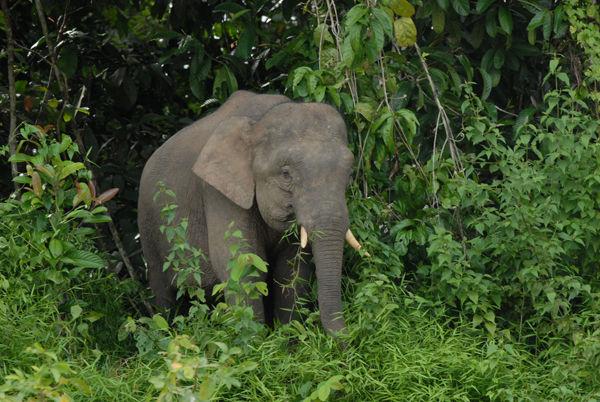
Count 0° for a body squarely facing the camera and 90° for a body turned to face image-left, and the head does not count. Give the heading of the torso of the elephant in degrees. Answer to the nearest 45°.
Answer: approximately 315°
